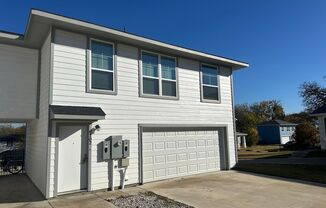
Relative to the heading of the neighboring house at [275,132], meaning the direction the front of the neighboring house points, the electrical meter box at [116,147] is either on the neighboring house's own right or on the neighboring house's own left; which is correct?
on the neighboring house's own right

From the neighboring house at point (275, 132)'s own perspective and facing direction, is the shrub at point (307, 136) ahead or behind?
ahead

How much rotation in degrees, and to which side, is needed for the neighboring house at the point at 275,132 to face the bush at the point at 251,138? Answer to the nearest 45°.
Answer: approximately 90° to its right

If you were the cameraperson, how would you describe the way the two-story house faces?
facing the viewer and to the right of the viewer

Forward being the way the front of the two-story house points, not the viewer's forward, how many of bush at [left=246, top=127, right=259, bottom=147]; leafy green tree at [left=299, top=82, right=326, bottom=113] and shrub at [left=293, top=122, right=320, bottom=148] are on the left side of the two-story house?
3

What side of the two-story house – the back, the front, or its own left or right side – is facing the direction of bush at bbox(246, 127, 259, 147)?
left

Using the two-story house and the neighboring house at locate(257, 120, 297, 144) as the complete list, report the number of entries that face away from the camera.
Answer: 0

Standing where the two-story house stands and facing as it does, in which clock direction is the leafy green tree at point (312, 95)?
The leafy green tree is roughly at 9 o'clock from the two-story house.
